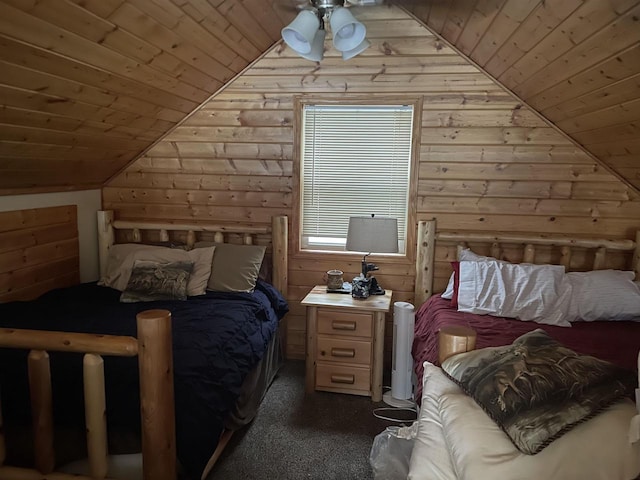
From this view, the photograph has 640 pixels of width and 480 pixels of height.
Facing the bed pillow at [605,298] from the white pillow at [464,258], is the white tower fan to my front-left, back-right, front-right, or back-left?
back-right

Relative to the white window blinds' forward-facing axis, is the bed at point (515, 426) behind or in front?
in front

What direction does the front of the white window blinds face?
toward the camera

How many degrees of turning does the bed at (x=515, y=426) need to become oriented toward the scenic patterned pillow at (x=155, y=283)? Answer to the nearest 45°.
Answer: approximately 90° to its right

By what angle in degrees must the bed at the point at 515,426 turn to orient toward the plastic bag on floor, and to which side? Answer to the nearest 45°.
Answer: approximately 135° to its right

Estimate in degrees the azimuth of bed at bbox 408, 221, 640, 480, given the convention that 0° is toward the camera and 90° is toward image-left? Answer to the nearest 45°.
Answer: approximately 0°

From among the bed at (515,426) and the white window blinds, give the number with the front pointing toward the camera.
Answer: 2

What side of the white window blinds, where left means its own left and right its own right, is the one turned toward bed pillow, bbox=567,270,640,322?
left

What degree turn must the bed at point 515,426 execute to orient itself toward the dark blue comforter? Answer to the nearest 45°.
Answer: approximately 90° to its right

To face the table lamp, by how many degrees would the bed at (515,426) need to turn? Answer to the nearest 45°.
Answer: approximately 135° to its right

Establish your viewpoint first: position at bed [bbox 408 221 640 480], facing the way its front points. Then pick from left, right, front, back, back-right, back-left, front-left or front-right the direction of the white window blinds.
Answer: back-right
